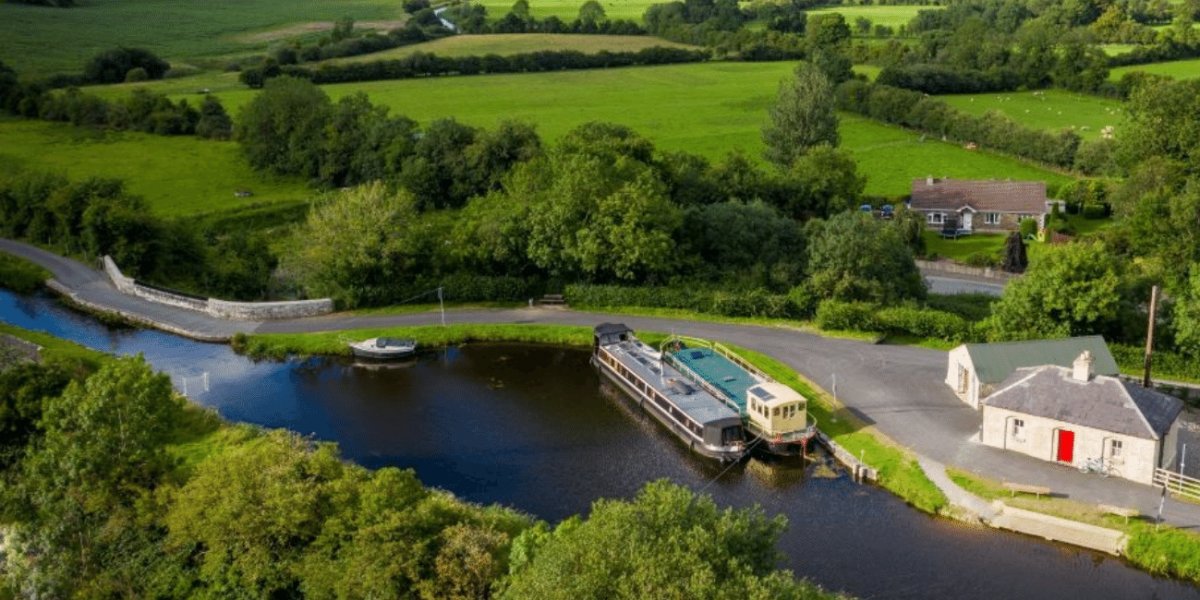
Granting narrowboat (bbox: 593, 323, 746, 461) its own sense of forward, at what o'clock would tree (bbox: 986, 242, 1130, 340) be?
The tree is roughly at 10 o'clock from the narrowboat.

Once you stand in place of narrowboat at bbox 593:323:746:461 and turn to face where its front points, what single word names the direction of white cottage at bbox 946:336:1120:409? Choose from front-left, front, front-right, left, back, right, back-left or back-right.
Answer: front-left

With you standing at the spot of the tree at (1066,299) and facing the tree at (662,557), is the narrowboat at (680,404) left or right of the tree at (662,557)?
right

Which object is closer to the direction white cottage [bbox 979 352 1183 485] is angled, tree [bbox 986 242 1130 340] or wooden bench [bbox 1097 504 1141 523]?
the wooden bench

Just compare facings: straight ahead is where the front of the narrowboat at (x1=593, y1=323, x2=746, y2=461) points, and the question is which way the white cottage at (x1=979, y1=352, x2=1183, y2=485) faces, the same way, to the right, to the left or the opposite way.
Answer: to the right

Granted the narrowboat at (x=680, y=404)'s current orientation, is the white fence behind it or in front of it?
in front

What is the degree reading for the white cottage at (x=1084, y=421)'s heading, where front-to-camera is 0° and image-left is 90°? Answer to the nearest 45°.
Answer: approximately 45°

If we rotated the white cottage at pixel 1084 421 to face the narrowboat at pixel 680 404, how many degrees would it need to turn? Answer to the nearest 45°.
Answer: approximately 45° to its right

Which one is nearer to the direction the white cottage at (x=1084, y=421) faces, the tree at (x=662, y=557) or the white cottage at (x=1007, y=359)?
the tree

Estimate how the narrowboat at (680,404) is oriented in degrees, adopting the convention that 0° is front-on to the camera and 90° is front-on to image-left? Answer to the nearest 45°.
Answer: approximately 315°

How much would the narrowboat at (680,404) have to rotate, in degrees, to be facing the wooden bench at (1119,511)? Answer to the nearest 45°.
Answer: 0° — it already faces it

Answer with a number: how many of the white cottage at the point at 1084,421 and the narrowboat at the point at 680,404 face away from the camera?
0

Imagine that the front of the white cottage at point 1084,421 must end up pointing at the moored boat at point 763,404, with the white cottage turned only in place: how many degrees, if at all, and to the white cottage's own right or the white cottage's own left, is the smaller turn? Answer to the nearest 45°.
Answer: approximately 45° to the white cottage's own right
